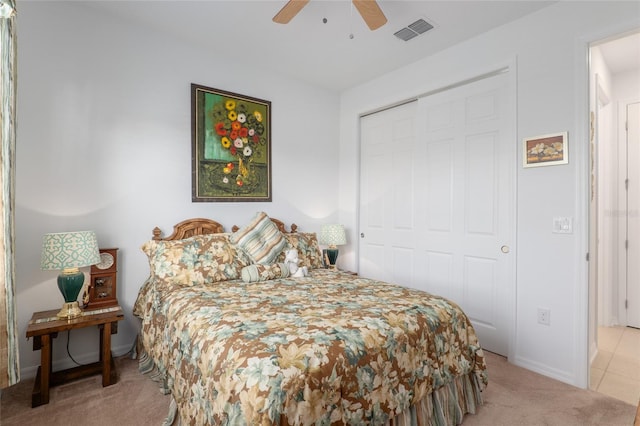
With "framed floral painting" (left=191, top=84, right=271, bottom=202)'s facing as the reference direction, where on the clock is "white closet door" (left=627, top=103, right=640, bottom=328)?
The white closet door is roughly at 11 o'clock from the framed floral painting.

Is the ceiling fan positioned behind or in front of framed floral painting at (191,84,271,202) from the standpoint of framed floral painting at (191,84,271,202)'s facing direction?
in front

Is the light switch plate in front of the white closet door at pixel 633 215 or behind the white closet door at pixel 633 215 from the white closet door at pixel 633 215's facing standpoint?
in front

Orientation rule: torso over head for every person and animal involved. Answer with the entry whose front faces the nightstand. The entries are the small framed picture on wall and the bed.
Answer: the small framed picture on wall

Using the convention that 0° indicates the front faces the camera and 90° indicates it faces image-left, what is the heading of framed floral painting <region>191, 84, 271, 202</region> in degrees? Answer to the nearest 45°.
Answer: approximately 315°

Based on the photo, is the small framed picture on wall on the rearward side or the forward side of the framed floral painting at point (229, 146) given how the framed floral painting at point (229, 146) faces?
on the forward side
